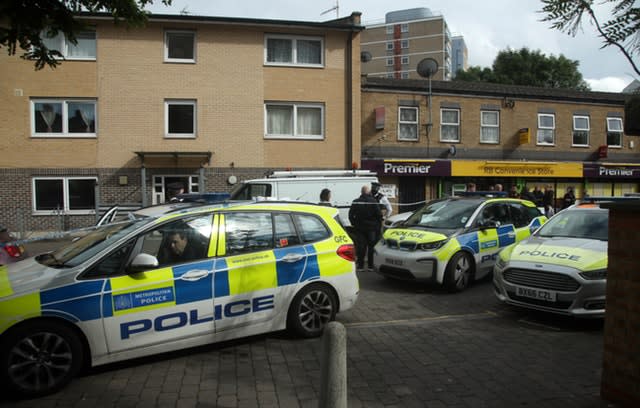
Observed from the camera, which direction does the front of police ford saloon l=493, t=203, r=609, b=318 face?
facing the viewer and to the left of the viewer

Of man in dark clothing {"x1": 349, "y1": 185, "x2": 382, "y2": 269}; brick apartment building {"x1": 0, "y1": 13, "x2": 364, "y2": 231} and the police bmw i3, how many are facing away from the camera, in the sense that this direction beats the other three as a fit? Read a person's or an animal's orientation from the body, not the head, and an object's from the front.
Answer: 1

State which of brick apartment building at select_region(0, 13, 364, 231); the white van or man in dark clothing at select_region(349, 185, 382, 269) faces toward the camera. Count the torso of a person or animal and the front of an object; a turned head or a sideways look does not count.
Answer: the brick apartment building

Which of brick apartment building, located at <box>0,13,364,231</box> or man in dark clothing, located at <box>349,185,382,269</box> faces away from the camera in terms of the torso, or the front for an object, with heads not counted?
the man in dark clothing

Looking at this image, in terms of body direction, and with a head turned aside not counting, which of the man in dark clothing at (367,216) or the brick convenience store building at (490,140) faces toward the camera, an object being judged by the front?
the brick convenience store building

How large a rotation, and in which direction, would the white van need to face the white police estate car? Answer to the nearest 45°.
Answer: approximately 90° to its left

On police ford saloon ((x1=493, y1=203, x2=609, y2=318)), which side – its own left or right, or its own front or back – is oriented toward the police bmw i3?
right

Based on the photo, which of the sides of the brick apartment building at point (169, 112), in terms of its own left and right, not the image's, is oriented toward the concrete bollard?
front

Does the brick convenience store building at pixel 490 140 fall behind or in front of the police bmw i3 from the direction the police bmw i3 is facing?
behind

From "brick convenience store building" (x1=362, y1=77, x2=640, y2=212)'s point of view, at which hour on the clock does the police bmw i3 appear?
The police bmw i3 is roughly at 12 o'clock from the brick convenience store building.

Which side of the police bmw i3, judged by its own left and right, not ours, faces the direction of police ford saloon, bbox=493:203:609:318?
left

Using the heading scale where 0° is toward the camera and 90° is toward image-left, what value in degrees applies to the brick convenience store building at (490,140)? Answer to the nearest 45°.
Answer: approximately 0°

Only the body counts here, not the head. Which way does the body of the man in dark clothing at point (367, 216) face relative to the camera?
away from the camera

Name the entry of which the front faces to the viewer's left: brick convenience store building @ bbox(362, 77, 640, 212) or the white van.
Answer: the white van

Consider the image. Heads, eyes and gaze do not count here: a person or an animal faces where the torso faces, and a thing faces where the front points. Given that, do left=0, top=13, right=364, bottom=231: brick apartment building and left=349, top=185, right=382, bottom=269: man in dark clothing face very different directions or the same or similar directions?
very different directions
